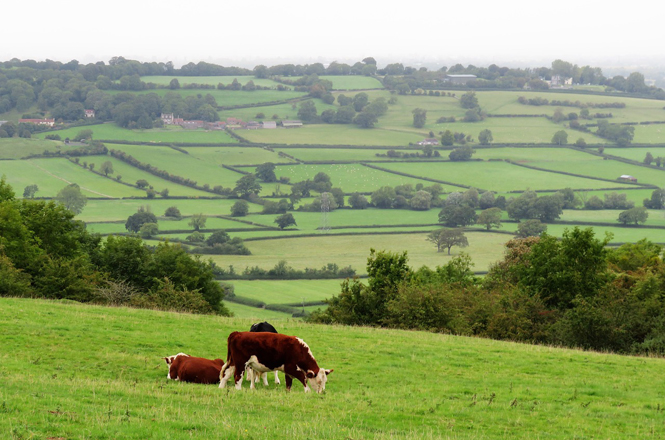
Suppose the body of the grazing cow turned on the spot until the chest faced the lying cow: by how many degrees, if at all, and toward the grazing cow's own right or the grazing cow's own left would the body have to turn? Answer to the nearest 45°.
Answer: approximately 135° to the grazing cow's own left

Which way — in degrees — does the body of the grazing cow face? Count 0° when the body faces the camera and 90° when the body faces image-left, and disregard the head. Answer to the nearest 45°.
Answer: approximately 270°
